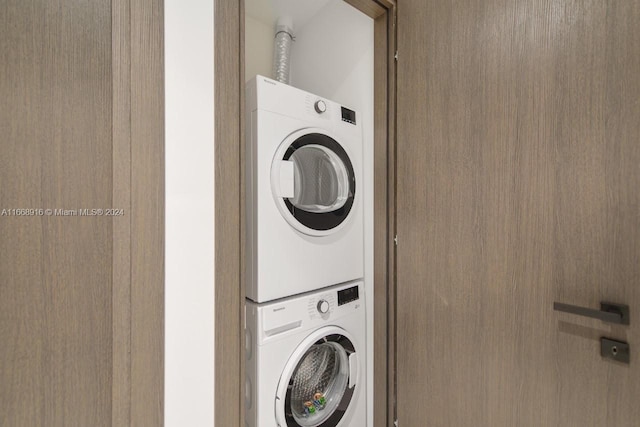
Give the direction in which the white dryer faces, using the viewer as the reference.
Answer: facing the viewer and to the right of the viewer

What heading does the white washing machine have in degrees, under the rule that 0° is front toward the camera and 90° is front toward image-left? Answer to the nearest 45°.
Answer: approximately 315°
